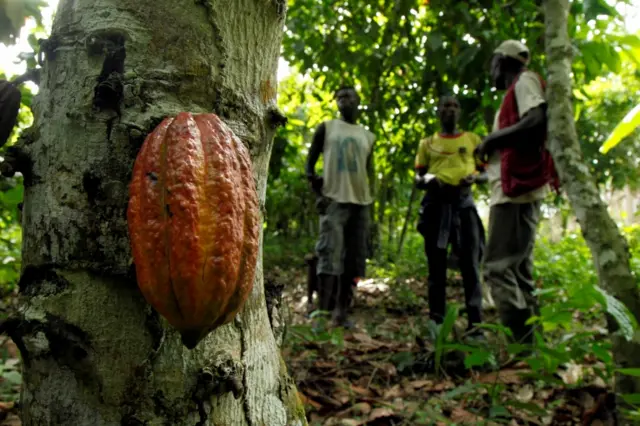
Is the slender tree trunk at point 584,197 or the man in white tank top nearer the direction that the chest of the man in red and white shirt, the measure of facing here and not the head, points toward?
the man in white tank top

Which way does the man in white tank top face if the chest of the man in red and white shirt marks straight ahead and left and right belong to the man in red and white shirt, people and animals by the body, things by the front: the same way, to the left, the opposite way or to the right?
to the left

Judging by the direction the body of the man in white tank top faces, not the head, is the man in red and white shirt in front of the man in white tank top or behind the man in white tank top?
in front

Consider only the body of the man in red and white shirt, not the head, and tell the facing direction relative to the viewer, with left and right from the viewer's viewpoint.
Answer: facing to the left of the viewer

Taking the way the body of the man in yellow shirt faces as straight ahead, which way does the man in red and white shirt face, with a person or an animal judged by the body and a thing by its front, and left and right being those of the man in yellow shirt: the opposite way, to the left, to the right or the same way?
to the right

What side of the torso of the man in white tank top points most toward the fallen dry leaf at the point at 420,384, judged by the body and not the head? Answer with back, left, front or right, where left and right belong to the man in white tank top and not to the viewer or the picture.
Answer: front

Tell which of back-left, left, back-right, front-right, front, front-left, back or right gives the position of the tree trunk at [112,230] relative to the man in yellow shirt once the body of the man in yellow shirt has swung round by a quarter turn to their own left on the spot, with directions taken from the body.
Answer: right

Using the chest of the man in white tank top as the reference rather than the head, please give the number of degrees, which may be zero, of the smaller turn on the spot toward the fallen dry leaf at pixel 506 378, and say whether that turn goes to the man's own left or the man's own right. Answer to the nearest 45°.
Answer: approximately 45° to the man's own left

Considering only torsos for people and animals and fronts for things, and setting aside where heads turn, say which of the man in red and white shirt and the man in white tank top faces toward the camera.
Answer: the man in white tank top

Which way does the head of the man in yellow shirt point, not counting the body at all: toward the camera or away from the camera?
toward the camera

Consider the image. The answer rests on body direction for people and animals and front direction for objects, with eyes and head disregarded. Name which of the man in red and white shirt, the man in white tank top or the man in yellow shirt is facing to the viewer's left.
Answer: the man in red and white shirt

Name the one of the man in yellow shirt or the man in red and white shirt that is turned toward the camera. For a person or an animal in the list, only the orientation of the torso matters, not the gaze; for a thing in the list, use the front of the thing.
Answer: the man in yellow shirt

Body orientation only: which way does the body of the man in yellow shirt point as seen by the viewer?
toward the camera

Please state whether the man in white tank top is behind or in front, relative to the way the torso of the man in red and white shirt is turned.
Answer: in front
